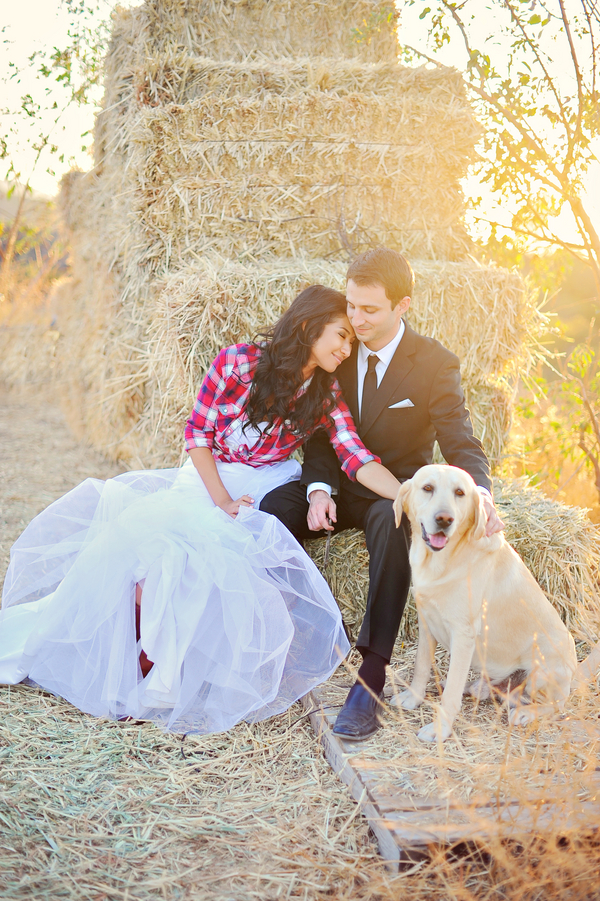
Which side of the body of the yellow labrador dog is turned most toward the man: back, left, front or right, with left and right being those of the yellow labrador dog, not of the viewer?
right

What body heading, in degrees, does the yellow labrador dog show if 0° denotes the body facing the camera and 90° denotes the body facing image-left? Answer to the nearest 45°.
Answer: approximately 45°

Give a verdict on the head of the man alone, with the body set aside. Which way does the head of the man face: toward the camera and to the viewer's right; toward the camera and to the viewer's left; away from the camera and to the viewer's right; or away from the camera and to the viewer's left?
toward the camera and to the viewer's left
